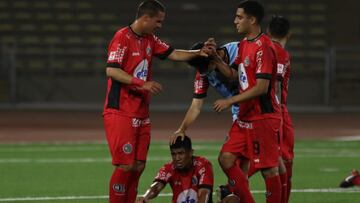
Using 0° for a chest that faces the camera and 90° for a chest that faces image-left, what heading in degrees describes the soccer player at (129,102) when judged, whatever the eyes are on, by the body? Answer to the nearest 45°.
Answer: approximately 315°

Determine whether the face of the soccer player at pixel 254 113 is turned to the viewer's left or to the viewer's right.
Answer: to the viewer's left

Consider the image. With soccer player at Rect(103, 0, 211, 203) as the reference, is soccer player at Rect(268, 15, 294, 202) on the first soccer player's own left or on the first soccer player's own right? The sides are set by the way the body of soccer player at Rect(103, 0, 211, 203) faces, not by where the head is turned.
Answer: on the first soccer player's own left

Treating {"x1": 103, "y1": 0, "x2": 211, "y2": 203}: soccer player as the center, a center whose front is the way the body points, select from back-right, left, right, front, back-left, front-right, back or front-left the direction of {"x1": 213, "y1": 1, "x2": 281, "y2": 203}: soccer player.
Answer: front-left
